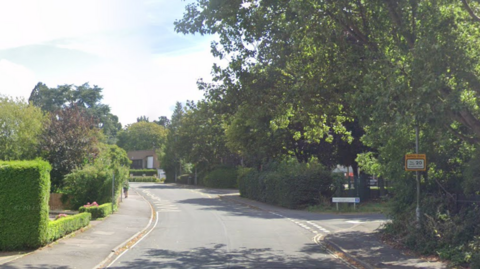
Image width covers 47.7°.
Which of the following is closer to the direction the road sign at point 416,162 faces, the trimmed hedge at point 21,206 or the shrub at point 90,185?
the trimmed hedge

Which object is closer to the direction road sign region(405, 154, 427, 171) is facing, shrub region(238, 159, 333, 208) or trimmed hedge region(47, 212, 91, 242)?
the trimmed hedge

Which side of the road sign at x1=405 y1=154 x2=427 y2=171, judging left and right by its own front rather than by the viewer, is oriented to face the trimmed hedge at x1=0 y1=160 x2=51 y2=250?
right

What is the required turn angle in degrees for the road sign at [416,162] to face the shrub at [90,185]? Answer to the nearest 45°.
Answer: approximately 135° to its right

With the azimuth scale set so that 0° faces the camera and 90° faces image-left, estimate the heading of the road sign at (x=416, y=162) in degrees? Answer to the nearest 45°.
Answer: approximately 0°

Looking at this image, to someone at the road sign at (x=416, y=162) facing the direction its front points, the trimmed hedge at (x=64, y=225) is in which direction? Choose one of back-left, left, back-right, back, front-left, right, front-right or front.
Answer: right

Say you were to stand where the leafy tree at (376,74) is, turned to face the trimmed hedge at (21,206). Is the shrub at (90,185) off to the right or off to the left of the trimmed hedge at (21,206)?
right

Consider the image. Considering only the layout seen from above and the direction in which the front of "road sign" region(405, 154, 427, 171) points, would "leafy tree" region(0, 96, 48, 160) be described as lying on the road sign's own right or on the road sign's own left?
on the road sign's own right

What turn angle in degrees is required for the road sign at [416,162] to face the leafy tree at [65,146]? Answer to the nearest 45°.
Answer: approximately 135° to its right
